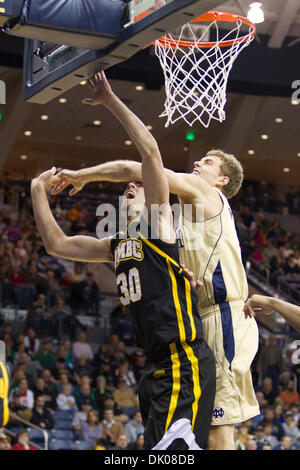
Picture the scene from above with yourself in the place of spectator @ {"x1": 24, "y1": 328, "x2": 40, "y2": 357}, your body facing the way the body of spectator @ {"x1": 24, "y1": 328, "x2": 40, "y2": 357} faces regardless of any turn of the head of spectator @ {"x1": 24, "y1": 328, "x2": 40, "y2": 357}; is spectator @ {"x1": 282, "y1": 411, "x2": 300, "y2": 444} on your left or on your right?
on your left

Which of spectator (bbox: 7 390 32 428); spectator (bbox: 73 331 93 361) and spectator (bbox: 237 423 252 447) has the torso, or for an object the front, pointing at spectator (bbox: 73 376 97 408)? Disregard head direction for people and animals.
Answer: spectator (bbox: 73 331 93 361)

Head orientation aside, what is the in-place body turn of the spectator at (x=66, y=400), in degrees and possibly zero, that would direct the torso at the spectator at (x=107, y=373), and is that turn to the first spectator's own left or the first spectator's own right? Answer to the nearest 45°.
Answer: approximately 90° to the first spectator's own left

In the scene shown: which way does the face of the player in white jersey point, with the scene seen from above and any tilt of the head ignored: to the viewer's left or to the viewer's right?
to the viewer's left

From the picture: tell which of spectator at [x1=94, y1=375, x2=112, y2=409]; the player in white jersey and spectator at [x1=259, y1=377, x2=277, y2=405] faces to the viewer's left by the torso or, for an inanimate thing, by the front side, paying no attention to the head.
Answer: the player in white jersey

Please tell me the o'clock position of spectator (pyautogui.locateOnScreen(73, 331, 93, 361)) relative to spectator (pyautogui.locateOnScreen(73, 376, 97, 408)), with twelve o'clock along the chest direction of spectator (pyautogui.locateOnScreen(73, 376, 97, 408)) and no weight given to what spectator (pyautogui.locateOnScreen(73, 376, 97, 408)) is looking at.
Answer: spectator (pyautogui.locateOnScreen(73, 331, 93, 361)) is roughly at 6 o'clock from spectator (pyautogui.locateOnScreen(73, 376, 97, 408)).

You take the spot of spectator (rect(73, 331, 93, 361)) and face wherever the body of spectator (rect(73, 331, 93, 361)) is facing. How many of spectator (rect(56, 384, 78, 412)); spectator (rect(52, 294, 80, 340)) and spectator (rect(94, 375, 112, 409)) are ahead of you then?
2

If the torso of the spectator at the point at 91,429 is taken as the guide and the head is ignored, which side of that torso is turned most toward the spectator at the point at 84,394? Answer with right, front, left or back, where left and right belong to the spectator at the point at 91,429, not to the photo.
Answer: back

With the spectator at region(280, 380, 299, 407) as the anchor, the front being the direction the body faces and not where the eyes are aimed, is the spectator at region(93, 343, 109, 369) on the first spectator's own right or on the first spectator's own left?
on the first spectator's own right

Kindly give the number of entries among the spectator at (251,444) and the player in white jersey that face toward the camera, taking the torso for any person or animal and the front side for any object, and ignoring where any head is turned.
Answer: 1

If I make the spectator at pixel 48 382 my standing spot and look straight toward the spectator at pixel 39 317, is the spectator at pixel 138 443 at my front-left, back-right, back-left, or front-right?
back-right

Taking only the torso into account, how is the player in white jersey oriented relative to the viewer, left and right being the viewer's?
facing to the left of the viewer
